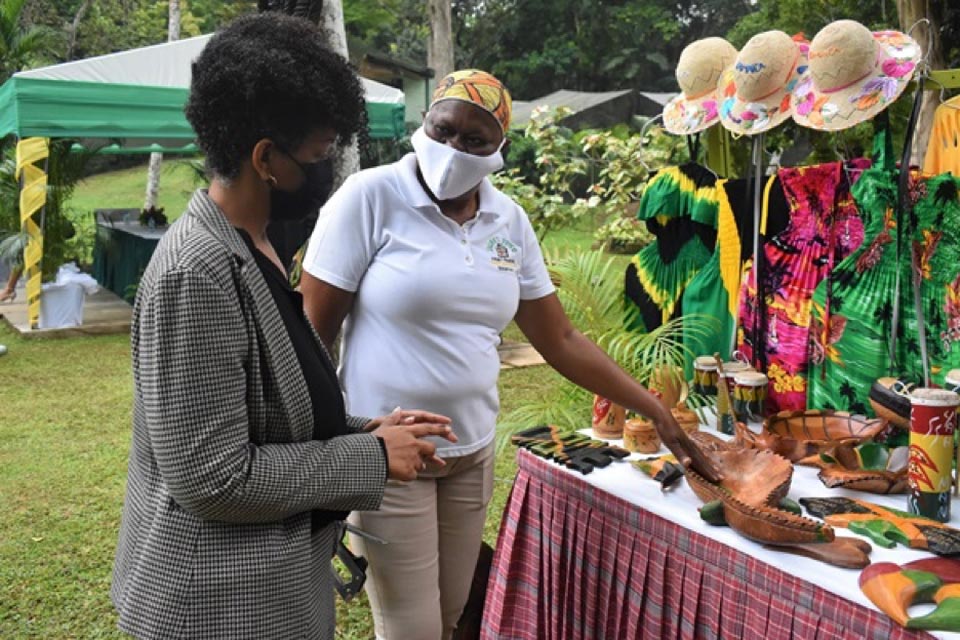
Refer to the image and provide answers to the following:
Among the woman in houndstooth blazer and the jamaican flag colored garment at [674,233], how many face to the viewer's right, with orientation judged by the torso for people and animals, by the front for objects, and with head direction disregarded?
1

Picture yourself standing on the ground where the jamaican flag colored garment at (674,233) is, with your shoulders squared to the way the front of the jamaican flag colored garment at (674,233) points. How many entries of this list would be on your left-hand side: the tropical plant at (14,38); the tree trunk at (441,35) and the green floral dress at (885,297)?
1

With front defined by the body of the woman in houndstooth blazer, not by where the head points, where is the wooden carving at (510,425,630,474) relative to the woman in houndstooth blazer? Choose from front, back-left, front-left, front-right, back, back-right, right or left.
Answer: front-left

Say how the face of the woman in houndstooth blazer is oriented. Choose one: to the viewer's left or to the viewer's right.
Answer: to the viewer's right

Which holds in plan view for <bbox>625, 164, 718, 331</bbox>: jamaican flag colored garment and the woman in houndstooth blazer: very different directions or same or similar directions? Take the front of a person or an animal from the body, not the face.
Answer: very different directions

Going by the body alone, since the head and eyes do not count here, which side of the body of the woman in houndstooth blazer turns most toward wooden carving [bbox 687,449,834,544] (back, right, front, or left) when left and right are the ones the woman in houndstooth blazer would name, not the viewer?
front

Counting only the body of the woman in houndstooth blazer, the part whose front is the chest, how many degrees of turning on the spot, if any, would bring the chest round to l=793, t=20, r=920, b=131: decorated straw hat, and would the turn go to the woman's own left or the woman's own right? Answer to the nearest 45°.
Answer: approximately 45° to the woman's own left

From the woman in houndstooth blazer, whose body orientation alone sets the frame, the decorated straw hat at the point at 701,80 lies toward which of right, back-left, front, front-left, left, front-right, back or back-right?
front-left

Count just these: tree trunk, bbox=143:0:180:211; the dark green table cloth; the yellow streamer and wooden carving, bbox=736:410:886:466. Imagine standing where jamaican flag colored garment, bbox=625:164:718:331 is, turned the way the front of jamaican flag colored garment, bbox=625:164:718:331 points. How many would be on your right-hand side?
3

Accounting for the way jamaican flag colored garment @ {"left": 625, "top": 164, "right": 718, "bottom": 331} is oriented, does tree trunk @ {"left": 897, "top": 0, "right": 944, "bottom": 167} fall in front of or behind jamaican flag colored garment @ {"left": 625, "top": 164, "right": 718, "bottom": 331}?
behind

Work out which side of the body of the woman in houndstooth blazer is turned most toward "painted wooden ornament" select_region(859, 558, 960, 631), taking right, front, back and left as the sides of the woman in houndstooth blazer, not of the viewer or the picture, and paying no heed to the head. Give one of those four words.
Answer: front

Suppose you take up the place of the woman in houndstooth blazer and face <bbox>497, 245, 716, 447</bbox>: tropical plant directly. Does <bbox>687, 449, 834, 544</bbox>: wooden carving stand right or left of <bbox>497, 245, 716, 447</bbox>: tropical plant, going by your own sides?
right

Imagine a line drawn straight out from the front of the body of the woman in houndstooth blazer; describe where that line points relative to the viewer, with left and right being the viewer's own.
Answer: facing to the right of the viewer

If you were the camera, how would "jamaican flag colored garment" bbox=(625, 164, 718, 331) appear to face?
facing the viewer and to the left of the viewer
